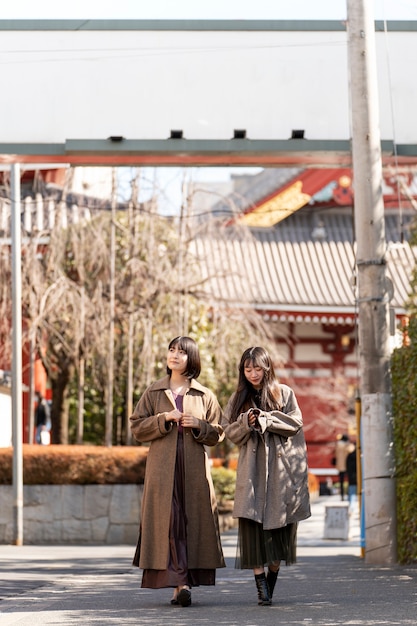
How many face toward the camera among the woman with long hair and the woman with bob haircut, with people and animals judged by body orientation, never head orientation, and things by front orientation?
2

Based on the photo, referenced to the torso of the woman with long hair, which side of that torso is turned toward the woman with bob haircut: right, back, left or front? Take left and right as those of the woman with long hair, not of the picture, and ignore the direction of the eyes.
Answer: right

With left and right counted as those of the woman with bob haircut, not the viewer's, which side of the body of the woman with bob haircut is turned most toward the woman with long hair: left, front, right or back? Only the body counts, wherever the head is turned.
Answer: left

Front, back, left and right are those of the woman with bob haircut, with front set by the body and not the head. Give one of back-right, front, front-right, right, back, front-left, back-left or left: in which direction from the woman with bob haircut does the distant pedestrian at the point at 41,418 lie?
back

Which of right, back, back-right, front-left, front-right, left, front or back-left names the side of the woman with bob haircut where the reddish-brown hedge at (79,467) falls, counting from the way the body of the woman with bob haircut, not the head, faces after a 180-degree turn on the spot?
front

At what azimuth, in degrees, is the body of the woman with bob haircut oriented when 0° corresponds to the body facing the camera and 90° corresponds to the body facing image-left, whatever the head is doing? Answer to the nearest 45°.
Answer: approximately 0°

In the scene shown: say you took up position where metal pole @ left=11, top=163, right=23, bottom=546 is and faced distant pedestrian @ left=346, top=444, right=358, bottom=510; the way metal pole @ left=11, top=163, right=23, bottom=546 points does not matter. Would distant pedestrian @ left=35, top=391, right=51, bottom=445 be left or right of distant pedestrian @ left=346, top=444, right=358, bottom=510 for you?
left
